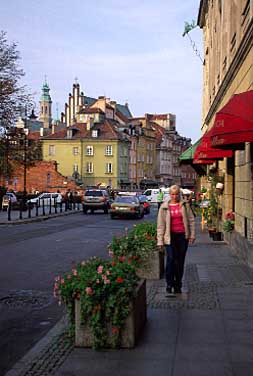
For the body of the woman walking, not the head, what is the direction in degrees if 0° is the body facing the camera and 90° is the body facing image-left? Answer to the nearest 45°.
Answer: approximately 0°

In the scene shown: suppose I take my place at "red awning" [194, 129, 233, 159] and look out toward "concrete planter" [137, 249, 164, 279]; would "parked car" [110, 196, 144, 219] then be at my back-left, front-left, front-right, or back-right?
back-right

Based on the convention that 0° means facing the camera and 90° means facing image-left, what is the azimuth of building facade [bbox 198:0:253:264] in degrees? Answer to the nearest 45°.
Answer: approximately 90°

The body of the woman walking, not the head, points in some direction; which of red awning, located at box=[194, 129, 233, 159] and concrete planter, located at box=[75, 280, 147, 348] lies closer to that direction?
the concrete planter

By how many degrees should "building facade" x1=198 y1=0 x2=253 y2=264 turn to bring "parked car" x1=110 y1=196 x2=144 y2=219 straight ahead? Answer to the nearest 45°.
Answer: approximately 90° to its right

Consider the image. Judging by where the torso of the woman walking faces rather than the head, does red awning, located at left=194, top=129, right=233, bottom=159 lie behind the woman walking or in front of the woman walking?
behind

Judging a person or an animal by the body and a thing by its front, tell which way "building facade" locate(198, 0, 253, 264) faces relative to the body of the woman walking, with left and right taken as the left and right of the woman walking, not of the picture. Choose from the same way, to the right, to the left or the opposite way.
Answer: to the right

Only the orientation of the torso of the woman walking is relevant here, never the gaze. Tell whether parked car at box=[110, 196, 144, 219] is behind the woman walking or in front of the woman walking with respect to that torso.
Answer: behind

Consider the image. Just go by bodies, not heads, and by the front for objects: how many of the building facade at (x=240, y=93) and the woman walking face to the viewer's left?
1
